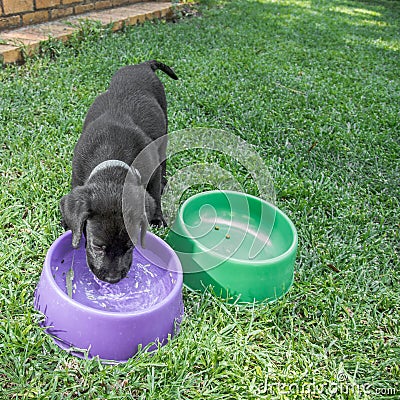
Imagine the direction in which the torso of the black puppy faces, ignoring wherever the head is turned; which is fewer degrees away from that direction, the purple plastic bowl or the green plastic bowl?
the purple plastic bowl

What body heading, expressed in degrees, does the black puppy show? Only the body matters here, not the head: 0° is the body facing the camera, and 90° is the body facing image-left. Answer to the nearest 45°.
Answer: approximately 0°

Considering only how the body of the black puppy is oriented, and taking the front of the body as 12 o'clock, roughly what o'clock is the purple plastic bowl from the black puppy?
The purple plastic bowl is roughly at 12 o'clock from the black puppy.

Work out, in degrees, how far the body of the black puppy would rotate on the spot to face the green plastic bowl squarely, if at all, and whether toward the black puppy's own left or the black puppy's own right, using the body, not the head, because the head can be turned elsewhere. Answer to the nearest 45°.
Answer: approximately 90° to the black puppy's own left
